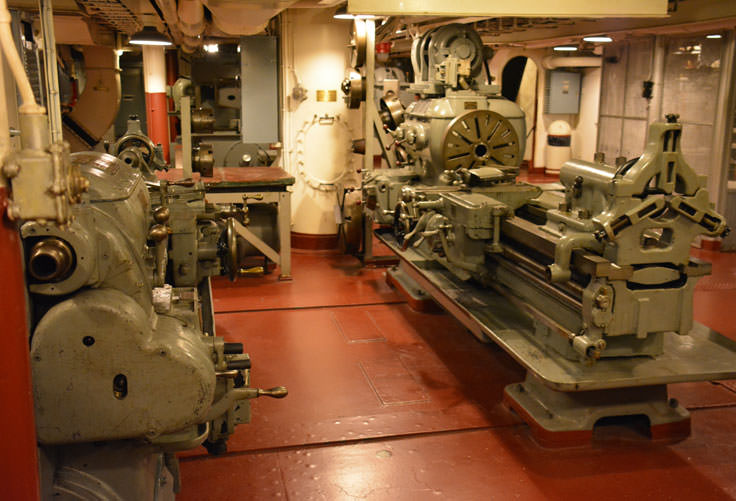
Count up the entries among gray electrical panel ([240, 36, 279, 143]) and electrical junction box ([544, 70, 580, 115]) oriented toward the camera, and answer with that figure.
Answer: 2

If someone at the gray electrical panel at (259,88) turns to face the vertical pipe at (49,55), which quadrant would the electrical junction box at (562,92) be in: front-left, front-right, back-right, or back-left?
back-left

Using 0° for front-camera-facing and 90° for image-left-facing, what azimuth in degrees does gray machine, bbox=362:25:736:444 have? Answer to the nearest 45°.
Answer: approximately 45°

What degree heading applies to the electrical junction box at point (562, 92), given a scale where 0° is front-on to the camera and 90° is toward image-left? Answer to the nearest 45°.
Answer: approximately 0°

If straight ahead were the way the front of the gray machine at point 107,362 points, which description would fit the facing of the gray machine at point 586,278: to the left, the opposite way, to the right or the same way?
the opposite way

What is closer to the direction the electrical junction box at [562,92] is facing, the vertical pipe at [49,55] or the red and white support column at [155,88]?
the vertical pipe

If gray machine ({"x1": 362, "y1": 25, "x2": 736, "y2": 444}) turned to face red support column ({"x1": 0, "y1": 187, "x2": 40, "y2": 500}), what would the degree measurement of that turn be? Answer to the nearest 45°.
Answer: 0° — it already faces it

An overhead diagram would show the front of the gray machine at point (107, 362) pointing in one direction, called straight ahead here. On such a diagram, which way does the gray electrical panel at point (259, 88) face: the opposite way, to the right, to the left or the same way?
to the right

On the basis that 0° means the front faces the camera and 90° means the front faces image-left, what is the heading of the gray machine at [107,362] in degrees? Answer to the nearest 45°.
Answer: approximately 270°
